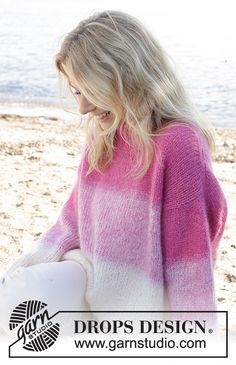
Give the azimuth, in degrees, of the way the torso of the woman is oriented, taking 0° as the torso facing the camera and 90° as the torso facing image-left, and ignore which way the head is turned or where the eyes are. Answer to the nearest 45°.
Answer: approximately 45°
